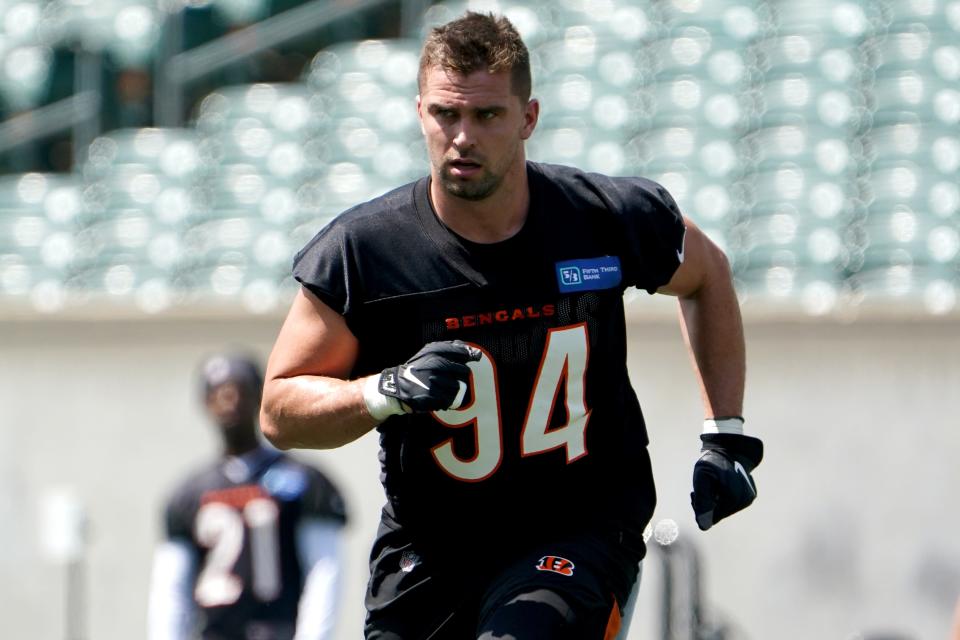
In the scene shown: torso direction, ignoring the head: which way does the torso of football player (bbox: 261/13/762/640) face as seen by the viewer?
toward the camera

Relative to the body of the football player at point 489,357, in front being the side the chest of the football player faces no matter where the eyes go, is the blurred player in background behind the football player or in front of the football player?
behind
